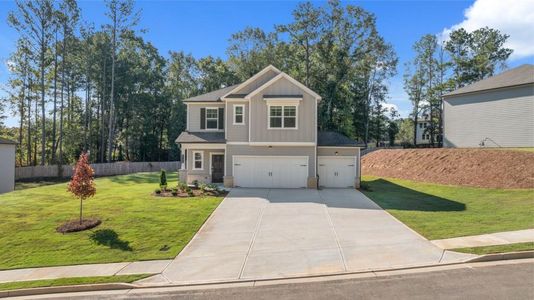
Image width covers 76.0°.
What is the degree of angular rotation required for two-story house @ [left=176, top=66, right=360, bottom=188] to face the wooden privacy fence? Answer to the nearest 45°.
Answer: approximately 135° to its right

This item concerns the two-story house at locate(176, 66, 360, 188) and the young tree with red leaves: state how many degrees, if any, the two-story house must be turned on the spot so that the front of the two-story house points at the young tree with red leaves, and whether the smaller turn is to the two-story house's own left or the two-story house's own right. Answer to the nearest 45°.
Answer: approximately 45° to the two-story house's own right

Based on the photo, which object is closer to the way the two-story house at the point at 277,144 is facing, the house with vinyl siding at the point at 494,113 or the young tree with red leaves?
the young tree with red leaves

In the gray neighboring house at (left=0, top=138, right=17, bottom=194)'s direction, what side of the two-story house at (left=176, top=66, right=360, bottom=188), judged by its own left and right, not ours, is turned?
right

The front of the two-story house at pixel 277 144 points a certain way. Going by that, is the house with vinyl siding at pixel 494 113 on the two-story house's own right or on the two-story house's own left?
on the two-story house's own left

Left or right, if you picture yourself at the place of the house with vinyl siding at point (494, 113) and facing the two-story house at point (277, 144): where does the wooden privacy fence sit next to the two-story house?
right

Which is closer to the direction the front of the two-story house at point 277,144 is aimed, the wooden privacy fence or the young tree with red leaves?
the young tree with red leaves

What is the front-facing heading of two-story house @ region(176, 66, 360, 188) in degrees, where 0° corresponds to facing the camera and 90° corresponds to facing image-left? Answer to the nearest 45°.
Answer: approximately 0°
